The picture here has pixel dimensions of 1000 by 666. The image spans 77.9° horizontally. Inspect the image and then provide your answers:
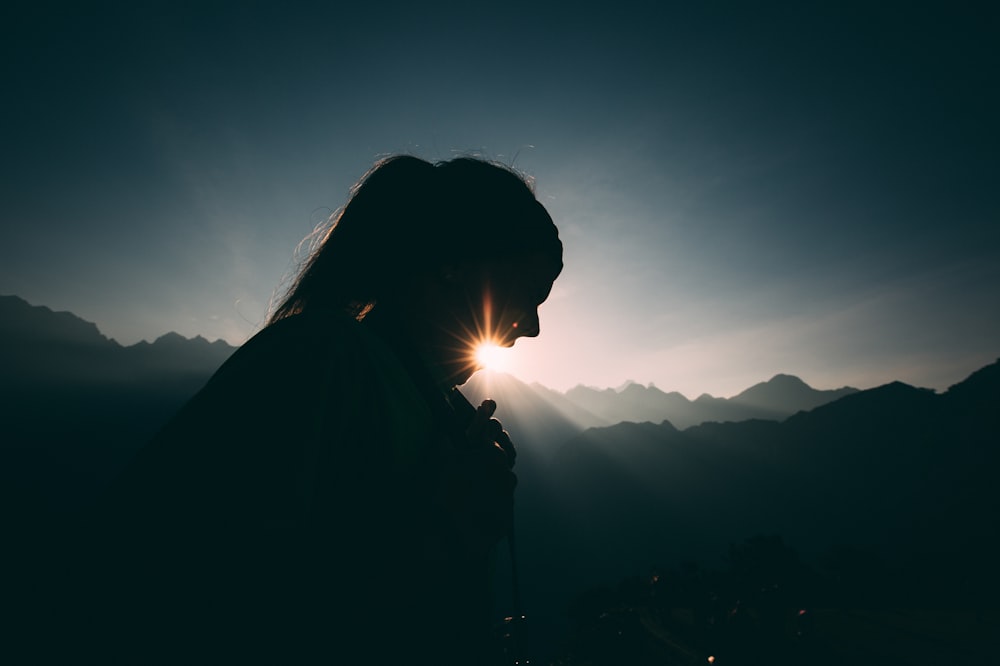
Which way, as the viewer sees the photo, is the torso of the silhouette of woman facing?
to the viewer's right

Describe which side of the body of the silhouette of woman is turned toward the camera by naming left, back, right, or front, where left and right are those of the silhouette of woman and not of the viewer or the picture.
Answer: right
